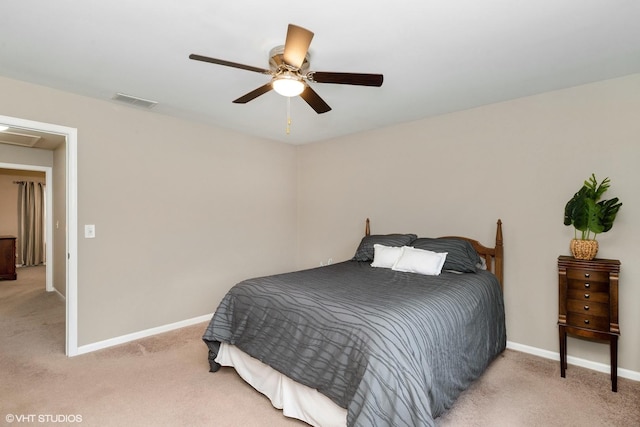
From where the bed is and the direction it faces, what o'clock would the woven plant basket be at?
The woven plant basket is roughly at 7 o'clock from the bed.

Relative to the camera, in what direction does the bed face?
facing the viewer and to the left of the viewer

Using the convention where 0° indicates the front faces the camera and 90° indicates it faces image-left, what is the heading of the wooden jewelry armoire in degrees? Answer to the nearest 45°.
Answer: approximately 45°

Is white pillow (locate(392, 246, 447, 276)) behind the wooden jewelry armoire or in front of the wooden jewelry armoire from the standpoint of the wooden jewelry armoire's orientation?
in front

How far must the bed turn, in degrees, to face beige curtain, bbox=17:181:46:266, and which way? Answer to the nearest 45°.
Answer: approximately 90° to its right

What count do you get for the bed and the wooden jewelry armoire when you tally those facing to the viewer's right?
0
